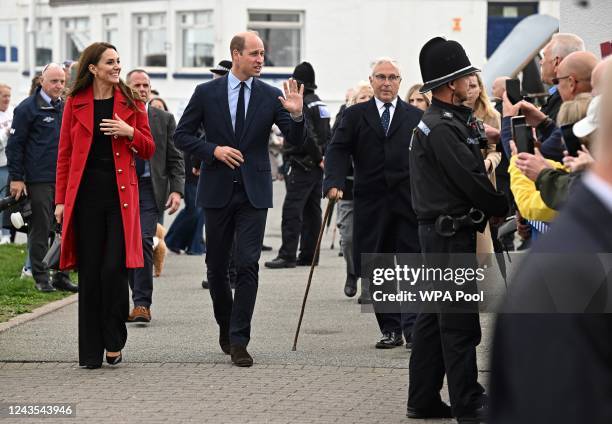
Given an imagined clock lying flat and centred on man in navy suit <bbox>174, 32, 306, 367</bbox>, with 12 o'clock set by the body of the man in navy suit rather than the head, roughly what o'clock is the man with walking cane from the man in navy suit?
The man with walking cane is roughly at 8 o'clock from the man in navy suit.

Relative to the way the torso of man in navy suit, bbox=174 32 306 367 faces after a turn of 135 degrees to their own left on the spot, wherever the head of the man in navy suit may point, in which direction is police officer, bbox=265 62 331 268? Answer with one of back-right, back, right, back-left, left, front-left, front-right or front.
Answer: front-left

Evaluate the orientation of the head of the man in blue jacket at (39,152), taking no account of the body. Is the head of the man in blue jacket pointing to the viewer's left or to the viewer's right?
to the viewer's right

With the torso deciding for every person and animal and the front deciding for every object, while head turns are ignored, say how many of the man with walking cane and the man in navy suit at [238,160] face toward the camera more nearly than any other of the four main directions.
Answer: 2

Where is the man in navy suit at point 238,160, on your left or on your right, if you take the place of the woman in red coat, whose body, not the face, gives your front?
on your left
